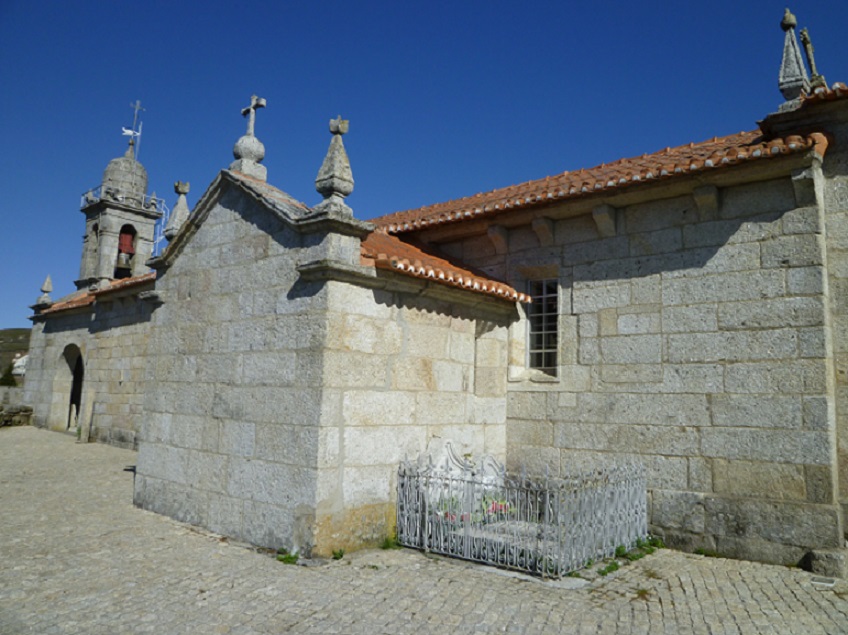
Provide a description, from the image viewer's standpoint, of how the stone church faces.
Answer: facing away from the viewer and to the left of the viewer

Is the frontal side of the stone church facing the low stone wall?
yes
